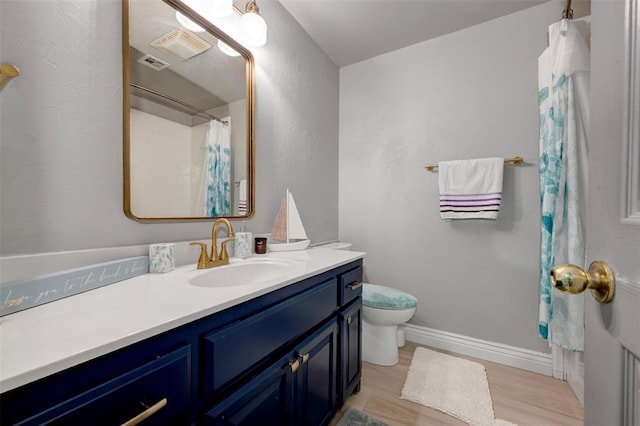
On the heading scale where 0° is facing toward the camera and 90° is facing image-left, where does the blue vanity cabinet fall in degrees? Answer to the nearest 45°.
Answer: approximately 315°

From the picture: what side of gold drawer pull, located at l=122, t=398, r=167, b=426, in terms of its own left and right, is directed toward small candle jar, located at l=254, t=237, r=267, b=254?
left

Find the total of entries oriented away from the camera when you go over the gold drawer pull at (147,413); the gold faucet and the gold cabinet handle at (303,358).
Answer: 0

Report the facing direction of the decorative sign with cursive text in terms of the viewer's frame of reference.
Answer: facing the viewer and to the right of the viewer

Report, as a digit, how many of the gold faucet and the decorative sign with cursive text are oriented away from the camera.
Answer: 0

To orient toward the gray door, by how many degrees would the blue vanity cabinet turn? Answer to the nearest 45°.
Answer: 0° — it already faces it

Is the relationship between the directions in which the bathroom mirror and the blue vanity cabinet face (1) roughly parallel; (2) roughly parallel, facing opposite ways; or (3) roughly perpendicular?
roughly parallel

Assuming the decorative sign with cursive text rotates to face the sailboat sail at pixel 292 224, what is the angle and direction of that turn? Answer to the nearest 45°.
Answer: approximately 45° to its left

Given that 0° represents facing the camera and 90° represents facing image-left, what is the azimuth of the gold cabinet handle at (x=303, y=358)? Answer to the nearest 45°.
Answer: approximately 315°

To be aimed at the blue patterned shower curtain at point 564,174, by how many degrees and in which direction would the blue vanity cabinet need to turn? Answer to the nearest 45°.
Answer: approximately 45° to its left

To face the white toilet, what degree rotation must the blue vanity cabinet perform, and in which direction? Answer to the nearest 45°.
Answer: approximately 90° to its left

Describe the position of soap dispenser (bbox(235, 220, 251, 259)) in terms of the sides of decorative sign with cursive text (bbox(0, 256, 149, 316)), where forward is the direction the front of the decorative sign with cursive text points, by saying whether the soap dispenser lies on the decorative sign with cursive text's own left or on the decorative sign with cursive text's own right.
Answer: on the decorative sign with cursive text's own left

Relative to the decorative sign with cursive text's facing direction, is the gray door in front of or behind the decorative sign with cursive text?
in front
